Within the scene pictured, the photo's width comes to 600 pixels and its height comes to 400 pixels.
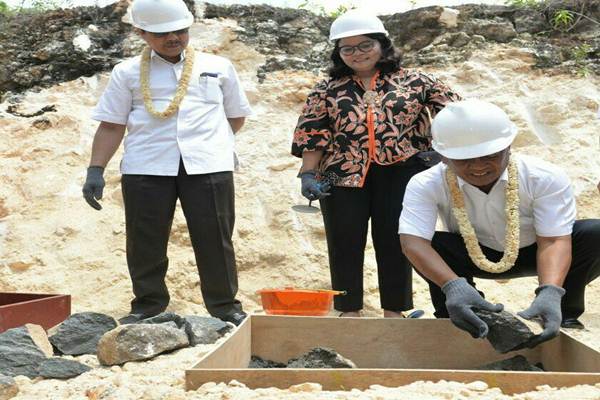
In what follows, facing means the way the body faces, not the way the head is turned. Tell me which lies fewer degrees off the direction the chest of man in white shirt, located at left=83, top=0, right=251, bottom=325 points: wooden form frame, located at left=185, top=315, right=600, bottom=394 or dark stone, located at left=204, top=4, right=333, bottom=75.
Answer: the wooden form frame

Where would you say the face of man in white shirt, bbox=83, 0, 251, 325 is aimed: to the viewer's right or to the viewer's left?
to the viewer's right

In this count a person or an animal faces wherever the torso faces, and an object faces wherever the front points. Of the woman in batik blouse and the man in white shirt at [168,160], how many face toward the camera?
2

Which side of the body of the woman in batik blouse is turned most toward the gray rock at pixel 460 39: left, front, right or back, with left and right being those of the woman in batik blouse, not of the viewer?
back

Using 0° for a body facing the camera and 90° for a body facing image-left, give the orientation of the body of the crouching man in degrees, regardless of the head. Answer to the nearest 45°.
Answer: approximately 0°

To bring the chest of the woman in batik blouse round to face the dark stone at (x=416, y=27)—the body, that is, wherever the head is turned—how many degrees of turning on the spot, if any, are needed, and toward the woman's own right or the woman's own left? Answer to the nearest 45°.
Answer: approximately 180°

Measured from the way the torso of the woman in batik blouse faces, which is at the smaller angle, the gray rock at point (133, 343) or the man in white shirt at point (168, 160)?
the gray rock

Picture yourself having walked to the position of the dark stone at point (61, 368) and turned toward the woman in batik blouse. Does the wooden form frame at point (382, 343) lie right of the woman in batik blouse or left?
right

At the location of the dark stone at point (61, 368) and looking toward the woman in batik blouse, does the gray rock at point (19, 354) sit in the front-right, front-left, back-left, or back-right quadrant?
back-left

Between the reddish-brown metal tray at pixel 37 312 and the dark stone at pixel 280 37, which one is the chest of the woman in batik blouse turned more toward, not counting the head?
the reddish-brown metal tray
